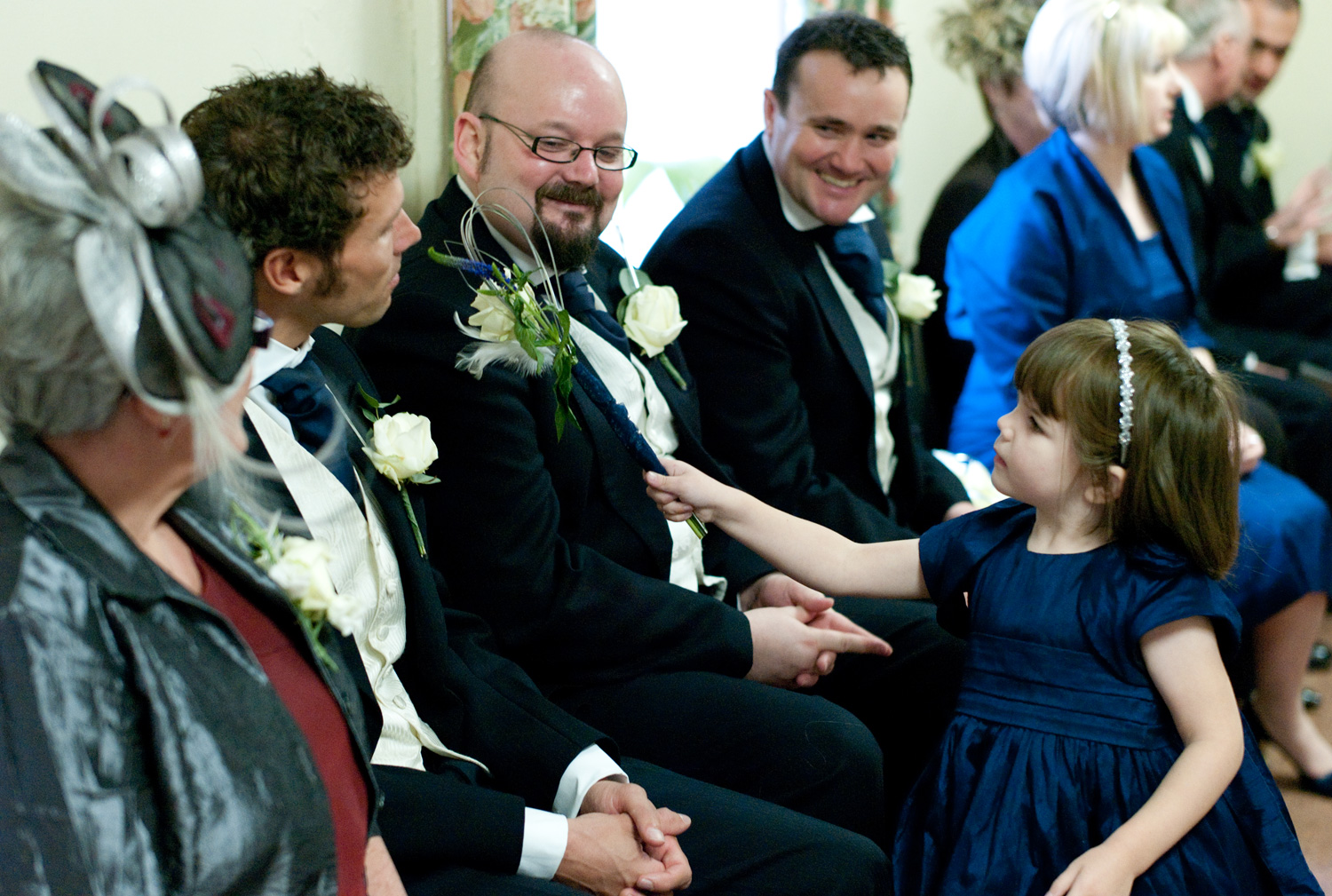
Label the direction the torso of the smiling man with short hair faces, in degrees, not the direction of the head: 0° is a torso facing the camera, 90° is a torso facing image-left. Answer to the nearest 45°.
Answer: approximately 315°

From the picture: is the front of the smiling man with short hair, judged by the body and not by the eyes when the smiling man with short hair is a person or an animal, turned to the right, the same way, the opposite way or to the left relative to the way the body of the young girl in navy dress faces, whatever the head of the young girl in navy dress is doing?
to the left

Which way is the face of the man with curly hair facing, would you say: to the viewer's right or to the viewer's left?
to the viewer's right

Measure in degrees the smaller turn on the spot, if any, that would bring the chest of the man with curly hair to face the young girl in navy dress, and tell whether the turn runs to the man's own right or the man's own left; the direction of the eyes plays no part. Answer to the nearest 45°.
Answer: approximately 45° to the man's own left

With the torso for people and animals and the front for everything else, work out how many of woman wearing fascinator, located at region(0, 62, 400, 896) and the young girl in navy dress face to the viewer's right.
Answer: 1

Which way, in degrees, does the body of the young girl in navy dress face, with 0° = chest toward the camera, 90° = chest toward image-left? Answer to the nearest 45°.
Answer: approximately 45°

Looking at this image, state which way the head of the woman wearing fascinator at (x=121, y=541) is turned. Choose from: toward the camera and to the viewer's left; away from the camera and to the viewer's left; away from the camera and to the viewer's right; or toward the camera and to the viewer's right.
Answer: away from the camera and to the viewer's right

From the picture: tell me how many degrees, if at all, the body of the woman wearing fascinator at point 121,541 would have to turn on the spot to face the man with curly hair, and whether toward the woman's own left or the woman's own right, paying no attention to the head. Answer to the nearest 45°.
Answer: approximately 45° to the woman's own left

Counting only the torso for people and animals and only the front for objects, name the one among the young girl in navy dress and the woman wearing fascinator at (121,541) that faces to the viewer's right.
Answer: the woman wearing fascinator

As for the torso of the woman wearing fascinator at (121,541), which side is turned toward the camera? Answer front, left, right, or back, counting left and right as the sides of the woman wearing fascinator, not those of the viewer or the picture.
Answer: right

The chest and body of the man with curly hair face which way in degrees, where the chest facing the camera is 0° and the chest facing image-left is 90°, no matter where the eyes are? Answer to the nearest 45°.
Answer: approximately 315°
